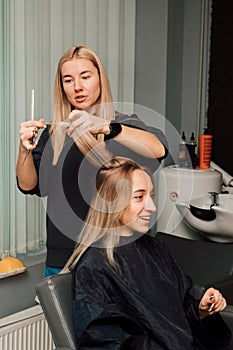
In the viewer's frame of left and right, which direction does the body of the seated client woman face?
facing the viewer and to the right of the viewer

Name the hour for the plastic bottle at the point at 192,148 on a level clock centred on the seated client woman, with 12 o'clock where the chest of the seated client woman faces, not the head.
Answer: The plastic bottle is roughly at 8 o'clock from the seated client woman.

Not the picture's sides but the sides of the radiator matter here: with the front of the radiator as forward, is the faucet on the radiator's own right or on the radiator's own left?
on the radiator's own left

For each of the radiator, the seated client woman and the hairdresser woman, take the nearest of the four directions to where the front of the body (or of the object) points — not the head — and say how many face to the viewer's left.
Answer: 0

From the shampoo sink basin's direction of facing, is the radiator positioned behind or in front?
in front

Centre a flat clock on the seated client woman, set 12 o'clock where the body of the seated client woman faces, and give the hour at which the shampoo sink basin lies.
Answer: The shampoo sink basin is roughly at 8 o'clock from the seated client woman.

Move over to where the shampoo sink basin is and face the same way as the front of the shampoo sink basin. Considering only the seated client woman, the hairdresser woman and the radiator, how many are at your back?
0

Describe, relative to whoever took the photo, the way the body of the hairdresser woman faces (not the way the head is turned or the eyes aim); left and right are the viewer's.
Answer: facing the viewer

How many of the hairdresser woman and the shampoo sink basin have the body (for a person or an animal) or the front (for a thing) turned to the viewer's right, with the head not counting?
0

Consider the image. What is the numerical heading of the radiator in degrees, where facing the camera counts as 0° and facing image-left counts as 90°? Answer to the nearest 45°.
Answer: approximately 315°

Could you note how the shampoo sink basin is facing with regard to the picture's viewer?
facing the viewer and to the left of the viewer

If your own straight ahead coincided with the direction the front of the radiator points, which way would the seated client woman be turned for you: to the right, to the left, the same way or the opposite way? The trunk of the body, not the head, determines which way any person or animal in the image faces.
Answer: the same way

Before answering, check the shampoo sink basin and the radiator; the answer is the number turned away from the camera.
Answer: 0

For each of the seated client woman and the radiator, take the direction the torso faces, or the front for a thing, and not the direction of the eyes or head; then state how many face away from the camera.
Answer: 0

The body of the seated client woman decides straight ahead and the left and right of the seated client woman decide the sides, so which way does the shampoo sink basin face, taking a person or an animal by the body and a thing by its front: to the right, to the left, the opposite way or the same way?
to the right
